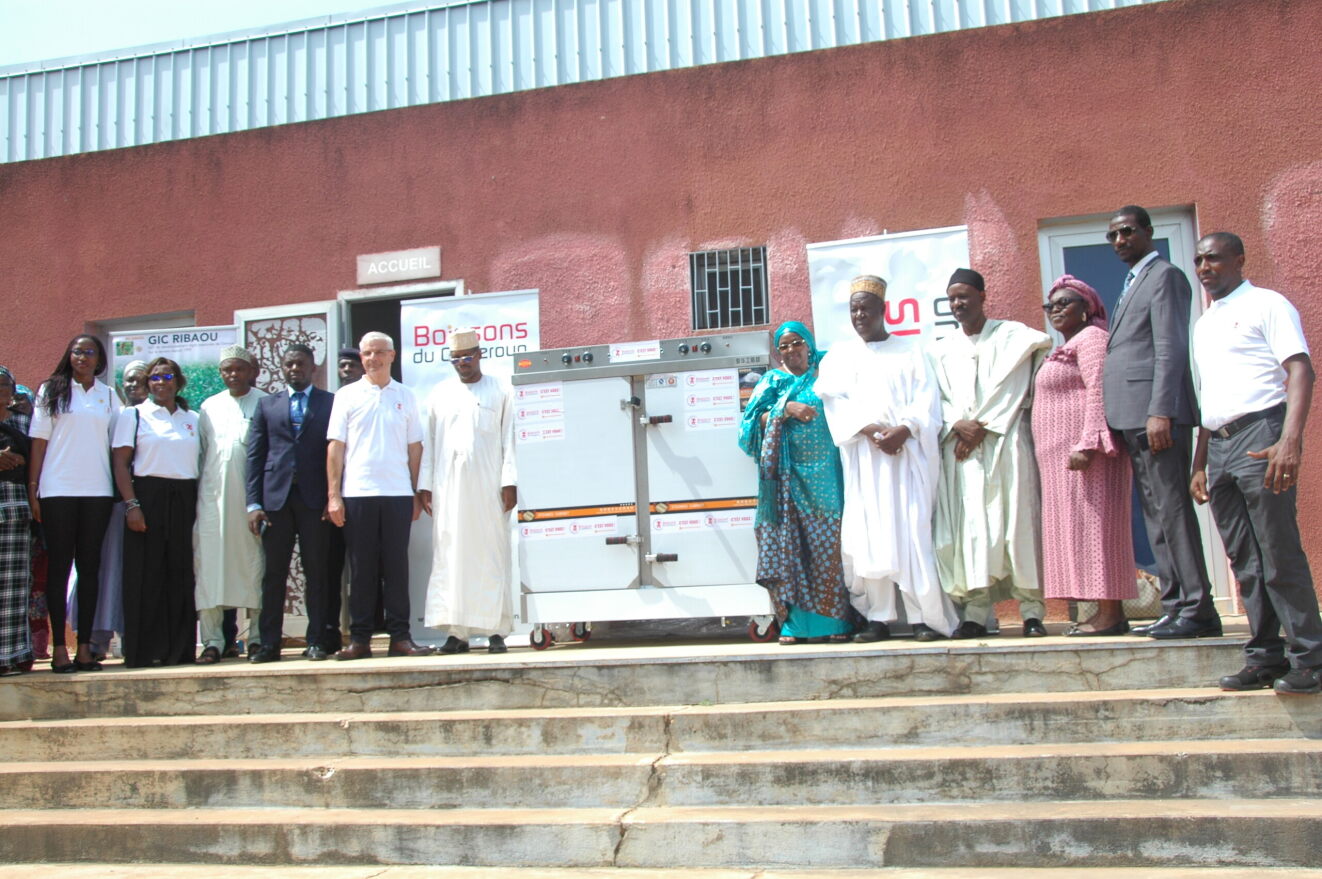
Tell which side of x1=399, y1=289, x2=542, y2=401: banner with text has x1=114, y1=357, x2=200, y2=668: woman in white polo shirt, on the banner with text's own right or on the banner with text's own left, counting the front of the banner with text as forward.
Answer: on the banner with text's own right

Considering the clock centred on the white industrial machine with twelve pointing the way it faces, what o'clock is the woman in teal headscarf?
The woman in teal headscarf is roughly at 10 o'clock from the white industrial machine.

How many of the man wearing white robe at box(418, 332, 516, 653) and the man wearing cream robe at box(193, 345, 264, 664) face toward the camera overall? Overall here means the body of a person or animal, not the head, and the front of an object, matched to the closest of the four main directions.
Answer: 2

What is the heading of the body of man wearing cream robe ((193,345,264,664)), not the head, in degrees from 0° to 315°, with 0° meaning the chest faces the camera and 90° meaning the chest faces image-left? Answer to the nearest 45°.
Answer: approximately 0°
